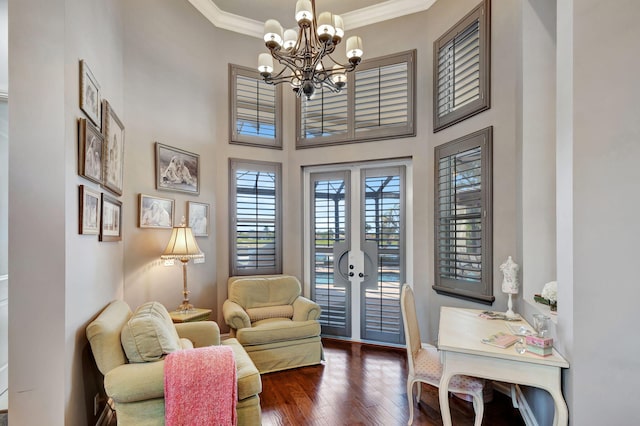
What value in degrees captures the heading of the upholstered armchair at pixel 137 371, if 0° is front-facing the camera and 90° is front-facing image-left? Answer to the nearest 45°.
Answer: approximately 270°

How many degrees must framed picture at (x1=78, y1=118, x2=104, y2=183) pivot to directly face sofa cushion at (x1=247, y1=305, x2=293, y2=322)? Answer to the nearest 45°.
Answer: approximately 90° to its left

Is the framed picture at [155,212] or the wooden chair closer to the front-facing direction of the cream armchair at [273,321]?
the wooden chair

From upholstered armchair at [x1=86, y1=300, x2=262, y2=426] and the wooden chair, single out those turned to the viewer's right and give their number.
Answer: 2

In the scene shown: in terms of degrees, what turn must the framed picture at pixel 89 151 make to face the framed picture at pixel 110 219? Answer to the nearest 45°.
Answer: approximately 135° to its left

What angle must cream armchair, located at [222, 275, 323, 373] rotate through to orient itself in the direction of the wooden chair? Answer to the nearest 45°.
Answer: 0° — it already faces it

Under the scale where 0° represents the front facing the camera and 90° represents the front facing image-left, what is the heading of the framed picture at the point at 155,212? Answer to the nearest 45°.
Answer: approximately 315°

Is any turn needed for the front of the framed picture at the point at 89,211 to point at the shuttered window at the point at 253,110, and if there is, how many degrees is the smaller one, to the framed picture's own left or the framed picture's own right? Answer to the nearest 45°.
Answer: approximately 90° to the framed picture's own left

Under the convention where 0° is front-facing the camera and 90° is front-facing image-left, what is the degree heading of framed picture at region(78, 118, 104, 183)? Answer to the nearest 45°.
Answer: approximately 315°

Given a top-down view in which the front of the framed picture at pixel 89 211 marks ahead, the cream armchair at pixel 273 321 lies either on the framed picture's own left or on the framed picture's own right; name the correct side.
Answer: on the framed picture's own left
